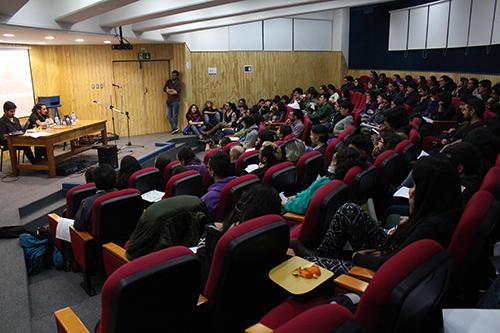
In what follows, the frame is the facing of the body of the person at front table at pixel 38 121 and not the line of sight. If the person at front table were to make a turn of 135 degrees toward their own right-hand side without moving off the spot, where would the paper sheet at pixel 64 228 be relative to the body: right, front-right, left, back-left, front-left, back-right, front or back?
front-left

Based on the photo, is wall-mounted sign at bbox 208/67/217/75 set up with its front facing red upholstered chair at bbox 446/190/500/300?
yes

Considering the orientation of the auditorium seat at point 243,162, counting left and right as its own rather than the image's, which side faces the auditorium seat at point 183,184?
left

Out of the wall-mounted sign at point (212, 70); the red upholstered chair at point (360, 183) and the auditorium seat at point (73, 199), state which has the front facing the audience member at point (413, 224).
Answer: the wall-mounted sign

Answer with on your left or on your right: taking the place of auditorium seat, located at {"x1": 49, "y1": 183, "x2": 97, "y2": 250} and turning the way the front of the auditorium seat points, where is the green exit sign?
on your right

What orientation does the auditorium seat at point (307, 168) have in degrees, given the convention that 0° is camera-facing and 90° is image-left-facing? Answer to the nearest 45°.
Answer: approximately 135°

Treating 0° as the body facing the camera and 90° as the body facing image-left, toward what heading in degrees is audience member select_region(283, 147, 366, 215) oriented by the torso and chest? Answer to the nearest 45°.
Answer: approximately 135°

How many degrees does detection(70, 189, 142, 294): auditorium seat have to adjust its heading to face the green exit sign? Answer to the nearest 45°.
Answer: approximately 45° to its right

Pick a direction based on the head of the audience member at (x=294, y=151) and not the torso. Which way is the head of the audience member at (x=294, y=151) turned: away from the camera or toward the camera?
away from the camera

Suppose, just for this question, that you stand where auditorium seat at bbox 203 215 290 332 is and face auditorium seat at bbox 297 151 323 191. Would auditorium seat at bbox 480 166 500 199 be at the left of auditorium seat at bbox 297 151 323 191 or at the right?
right

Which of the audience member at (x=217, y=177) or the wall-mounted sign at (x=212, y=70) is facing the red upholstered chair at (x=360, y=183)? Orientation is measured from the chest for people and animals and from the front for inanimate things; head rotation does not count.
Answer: the wall-mounted sign

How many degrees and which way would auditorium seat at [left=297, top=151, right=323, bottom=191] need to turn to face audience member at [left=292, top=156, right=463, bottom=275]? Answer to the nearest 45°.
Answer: approximately 135° to its left

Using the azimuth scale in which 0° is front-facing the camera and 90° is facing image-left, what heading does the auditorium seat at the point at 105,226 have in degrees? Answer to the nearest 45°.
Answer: approximately 135°

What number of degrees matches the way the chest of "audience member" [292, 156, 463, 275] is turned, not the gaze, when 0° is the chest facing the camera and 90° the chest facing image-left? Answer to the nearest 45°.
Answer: approximately 90°

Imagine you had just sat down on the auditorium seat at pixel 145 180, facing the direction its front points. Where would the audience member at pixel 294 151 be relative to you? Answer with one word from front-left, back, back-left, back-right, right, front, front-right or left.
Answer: back-right

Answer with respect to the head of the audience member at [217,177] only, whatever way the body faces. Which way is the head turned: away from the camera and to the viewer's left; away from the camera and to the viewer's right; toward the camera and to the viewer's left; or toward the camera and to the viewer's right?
away from the camera and to the viewer's left
